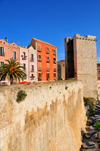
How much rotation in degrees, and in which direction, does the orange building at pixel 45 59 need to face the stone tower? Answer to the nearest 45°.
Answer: approximately 45° to its left

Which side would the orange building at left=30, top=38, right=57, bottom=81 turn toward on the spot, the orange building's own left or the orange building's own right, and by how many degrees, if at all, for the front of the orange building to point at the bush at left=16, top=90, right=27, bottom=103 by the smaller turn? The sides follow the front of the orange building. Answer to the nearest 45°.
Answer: approximately 45° to the orange building's own right

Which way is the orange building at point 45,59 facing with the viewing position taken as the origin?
facing the viewer and to the right of the viewer
